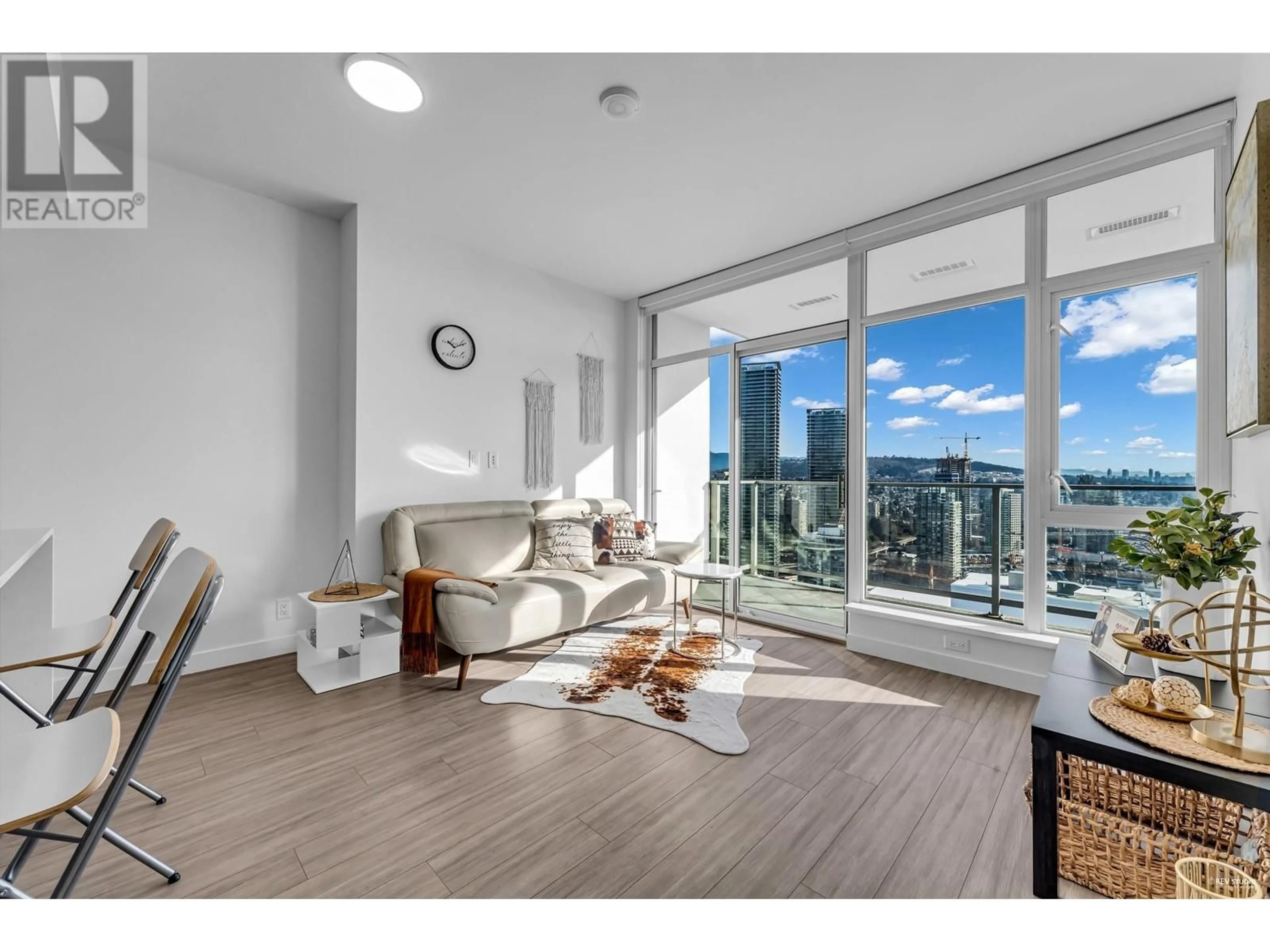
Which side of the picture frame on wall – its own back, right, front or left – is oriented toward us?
left

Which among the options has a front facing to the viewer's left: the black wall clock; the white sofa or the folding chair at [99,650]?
the folding chair

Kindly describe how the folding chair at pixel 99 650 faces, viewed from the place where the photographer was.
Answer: facing to the left of the viewer

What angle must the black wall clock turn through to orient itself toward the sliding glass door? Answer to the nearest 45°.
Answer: approximately 45° to its left

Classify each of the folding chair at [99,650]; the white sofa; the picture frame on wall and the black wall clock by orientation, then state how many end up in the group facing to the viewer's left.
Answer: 2

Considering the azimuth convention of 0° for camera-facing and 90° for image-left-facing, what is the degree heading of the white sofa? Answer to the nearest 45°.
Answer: approximately 315°

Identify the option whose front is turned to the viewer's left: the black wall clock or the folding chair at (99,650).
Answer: the folding chair

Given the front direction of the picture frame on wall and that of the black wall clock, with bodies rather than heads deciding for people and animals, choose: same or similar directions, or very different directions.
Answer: very different directions

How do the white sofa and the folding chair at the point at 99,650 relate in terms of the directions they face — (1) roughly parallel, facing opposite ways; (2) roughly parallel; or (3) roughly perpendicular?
roughly perpendicular

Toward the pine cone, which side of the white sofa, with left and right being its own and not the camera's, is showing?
front
